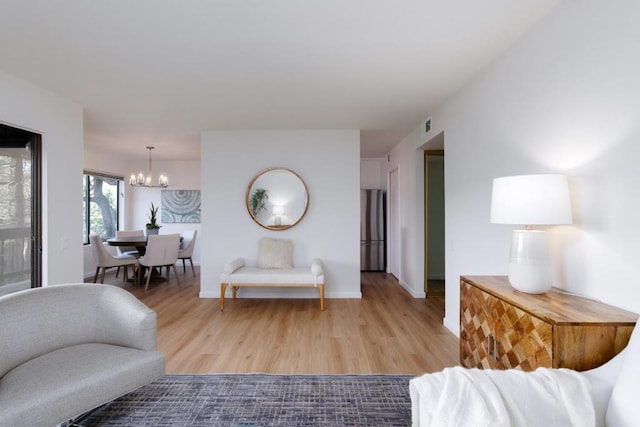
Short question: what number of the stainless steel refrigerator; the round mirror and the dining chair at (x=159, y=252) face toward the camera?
2

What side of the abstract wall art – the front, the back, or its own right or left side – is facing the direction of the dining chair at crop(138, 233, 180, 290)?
front

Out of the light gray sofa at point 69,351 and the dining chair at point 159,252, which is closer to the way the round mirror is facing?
the light gray sofa

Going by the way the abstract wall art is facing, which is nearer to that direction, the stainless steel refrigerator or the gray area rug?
the gray area rug

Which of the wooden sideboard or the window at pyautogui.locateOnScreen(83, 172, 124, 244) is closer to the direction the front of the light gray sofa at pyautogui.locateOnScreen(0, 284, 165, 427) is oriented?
the wooden sideboard

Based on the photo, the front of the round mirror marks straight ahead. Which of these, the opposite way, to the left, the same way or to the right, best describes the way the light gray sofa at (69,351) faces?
to the left

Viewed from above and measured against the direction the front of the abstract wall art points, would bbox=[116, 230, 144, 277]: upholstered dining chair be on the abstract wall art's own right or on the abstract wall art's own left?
on the abstract wall art's own right

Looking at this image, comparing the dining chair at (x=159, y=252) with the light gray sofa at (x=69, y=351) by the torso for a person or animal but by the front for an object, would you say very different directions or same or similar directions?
very different directions

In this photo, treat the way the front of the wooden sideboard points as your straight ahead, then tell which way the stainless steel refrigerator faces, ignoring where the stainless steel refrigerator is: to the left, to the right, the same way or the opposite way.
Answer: to the left

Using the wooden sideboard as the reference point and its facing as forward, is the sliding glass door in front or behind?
in front

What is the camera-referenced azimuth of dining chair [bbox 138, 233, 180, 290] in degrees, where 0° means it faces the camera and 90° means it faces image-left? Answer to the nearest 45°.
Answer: approximately 135°

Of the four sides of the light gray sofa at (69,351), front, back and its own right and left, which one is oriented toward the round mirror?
left

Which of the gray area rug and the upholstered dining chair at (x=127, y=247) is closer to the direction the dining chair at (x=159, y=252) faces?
the upholstered dining chair
